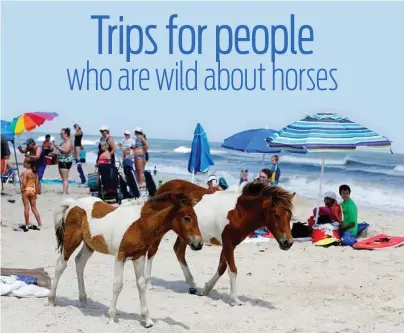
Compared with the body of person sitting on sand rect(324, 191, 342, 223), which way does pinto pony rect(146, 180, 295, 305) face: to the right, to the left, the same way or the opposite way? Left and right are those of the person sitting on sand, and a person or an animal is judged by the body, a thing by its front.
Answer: to the left

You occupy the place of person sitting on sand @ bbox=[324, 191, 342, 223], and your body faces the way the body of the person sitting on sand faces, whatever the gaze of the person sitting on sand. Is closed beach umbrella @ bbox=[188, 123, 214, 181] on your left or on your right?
on your right

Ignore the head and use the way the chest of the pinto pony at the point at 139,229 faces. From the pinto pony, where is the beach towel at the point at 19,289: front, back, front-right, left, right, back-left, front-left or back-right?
back

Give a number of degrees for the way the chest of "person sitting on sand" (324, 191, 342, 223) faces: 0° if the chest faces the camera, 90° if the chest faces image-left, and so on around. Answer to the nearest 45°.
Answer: approximately 45°

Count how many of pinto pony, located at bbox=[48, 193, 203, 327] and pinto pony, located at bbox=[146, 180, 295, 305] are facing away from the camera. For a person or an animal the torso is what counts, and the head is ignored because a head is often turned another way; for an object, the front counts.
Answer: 0

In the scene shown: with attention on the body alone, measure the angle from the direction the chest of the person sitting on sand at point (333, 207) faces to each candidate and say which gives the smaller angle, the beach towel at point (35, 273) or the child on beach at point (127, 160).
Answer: the beach towel

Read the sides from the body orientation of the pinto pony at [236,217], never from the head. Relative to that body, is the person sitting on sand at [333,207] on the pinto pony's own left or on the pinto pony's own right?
on the pinto pony's own left

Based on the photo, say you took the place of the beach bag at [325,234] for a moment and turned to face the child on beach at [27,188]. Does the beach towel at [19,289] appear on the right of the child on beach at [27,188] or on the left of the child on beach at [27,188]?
left

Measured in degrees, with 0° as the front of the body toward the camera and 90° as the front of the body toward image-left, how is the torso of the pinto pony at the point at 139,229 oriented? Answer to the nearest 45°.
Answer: approximately 315°

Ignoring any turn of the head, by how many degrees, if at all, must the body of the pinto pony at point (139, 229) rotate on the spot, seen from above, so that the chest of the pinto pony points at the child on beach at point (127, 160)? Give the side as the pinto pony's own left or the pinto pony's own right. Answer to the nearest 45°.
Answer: approximately 135° to the pinto pony's own left

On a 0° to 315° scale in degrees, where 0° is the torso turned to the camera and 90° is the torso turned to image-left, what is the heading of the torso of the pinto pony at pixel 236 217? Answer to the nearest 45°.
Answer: approximately 315°

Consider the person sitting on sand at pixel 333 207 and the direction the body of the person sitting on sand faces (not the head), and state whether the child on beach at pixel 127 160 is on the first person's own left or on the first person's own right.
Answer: on the first person's own right

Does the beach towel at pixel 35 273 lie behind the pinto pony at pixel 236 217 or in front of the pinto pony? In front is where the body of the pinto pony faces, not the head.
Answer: behind
